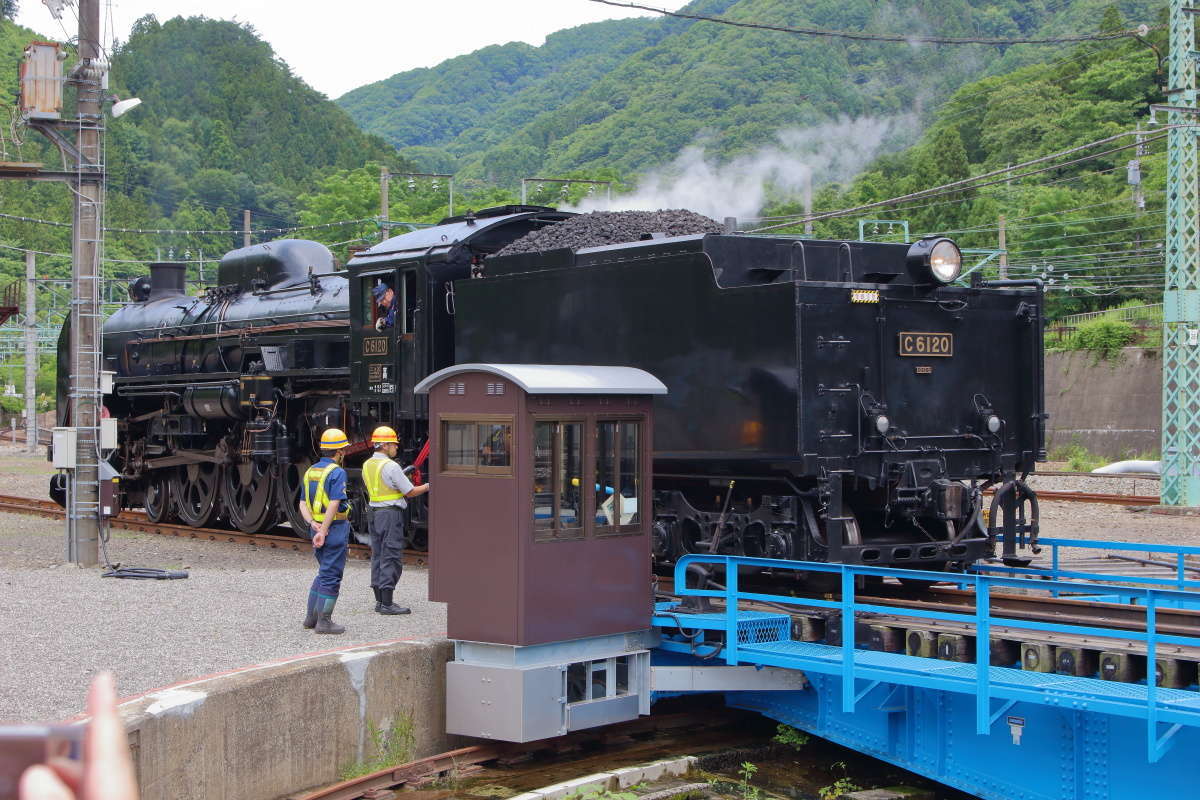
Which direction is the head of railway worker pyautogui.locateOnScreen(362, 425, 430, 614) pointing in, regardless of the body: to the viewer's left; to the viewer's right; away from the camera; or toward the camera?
to the viewer's right

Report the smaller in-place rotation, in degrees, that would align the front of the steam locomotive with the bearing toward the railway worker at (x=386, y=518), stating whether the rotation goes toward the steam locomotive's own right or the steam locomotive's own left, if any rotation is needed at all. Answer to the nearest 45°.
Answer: approximately 45° to the steam locomotive's own left

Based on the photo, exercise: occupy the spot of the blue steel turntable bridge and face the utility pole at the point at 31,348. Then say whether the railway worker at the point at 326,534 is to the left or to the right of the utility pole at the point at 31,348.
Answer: left

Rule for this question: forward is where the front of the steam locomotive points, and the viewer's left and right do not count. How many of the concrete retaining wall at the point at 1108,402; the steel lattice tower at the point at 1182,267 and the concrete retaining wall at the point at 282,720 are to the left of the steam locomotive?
1

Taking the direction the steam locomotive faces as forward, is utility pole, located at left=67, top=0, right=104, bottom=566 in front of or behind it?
in front

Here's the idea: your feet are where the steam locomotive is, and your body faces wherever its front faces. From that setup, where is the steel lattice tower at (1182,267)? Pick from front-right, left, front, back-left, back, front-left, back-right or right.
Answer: right

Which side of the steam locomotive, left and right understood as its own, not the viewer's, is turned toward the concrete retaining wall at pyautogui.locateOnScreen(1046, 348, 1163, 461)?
right

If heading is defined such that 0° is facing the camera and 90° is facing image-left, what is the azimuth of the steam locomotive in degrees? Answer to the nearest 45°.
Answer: approximately 135°

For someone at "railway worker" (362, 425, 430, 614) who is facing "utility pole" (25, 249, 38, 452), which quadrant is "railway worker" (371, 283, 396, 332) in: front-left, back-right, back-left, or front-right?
front-right
